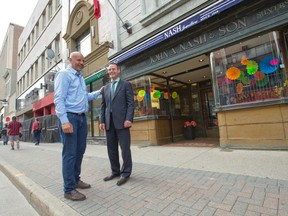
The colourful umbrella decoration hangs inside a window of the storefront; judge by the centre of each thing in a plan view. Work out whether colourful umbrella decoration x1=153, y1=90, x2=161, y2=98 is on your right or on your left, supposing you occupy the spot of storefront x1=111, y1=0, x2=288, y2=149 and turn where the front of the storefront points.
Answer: on your right

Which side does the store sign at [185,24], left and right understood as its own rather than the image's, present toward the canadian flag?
right

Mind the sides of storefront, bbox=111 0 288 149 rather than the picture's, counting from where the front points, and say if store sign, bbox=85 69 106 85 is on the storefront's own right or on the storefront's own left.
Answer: on the storefront's own right

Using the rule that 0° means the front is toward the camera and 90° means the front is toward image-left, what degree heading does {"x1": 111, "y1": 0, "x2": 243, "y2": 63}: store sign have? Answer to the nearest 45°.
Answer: approximately 45°

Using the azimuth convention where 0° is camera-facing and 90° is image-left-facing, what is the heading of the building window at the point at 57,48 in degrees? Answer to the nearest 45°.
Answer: approximately 45°

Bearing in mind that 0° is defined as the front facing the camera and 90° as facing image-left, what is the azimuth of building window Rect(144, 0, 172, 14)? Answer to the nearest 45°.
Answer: approximately 45°

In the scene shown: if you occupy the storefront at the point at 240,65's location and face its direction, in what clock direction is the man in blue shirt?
The man in blue shirt is roughly at 12 o'clock from the storefront.

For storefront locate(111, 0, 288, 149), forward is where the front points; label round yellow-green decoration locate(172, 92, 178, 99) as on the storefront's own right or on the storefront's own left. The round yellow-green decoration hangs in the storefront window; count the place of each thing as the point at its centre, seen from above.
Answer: on the storefront's own right
